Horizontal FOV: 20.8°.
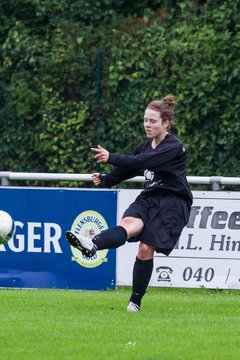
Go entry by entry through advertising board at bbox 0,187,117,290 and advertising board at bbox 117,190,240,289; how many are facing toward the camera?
2

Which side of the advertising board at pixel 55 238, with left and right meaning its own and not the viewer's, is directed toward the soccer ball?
front

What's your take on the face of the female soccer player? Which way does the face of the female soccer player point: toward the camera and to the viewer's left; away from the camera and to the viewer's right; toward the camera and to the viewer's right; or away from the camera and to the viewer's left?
toward the camera and to the viewer's left

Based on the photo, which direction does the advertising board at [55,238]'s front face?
toward the camera

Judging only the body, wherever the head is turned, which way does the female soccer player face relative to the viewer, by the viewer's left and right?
facing the viewer and to the left of the viewer

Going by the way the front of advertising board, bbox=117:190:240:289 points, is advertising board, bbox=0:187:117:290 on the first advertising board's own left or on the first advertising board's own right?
on the first advertising board's own right

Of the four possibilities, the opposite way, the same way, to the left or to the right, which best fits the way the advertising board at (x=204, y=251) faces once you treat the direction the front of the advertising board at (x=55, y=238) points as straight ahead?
the same way

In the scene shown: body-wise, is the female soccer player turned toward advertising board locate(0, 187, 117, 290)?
no

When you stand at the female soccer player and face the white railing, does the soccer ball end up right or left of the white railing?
left

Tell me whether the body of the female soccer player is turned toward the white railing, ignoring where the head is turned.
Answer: no

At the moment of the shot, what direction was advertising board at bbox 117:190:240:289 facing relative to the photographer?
facing the viewer
